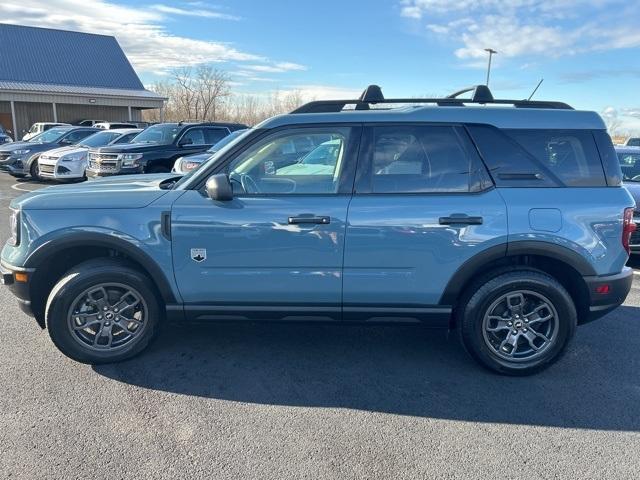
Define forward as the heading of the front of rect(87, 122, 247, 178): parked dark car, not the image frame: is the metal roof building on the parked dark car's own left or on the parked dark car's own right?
on the parked dark car's own right

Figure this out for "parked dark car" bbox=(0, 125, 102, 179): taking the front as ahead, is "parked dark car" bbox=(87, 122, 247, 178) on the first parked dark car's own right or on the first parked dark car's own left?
on the first parked dark car's own left

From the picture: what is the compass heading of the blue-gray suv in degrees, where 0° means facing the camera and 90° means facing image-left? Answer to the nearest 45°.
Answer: approximately 90°

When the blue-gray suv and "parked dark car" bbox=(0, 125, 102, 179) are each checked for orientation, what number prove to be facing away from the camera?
0

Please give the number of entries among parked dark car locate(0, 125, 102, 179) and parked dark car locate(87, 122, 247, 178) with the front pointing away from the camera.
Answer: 0

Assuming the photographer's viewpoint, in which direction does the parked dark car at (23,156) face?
facing the viewer and to the left of the viewer

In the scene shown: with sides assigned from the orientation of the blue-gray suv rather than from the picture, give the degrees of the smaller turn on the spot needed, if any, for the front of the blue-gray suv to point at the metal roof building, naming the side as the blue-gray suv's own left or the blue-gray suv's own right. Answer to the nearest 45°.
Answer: approximately 45° to the blue-gray suv's own right

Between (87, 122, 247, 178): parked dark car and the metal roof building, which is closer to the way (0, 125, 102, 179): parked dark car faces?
the parked dark car

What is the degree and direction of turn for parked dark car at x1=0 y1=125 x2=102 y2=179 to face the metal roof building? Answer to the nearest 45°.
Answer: approximately 135° to its right

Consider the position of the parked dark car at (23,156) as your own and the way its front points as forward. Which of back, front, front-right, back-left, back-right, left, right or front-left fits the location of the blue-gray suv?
front-left
